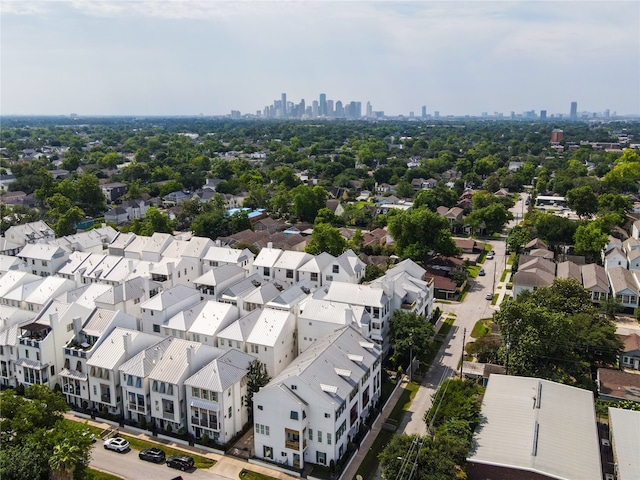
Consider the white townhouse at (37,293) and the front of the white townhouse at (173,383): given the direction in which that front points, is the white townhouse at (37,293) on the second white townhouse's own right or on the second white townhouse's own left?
on the second white townhouse's own right

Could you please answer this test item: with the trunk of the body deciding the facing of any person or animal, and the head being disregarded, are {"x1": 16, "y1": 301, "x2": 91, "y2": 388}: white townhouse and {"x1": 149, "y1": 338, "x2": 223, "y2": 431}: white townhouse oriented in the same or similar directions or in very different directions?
same or similar directions

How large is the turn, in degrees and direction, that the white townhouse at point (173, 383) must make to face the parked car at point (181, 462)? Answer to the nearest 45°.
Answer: approximately 45° to its left

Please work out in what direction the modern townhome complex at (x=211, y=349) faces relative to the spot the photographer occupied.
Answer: facing the viewer and to the left of the viewer

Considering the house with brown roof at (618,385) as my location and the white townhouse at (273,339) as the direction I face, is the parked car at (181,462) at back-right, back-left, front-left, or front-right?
front-left

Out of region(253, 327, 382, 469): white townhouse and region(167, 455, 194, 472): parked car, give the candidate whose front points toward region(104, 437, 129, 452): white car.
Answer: the parked car

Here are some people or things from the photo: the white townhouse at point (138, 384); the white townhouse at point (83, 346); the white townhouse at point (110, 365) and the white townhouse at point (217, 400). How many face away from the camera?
0

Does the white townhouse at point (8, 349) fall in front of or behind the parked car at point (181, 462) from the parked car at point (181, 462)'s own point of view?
in front

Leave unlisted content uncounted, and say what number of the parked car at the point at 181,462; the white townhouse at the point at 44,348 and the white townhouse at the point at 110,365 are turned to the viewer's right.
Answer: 0

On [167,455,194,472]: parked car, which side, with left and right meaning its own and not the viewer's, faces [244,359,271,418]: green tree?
right

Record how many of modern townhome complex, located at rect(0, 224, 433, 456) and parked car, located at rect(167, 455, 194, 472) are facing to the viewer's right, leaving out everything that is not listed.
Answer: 0

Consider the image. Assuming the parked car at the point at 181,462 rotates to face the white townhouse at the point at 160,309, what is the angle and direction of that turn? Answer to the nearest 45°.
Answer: approximately 45° to its right

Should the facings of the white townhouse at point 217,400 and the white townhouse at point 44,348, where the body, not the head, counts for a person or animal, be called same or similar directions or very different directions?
same or similar directions

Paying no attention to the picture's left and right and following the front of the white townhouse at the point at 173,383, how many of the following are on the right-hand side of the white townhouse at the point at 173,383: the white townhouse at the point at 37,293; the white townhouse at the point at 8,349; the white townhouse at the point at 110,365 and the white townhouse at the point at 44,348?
4

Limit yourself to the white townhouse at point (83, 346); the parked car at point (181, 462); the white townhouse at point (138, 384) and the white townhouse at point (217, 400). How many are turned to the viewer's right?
0

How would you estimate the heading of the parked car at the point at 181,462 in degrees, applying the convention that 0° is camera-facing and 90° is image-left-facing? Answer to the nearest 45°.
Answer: approximately 135°

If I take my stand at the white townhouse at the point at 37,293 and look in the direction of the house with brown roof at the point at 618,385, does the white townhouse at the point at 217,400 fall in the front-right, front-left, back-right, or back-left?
front-right
